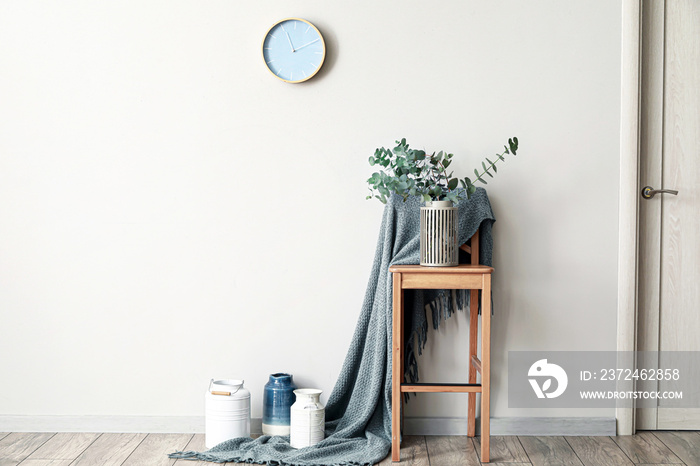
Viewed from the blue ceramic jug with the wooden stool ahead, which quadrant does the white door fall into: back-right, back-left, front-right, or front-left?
front-left

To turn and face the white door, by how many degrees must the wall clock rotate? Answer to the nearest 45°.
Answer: approximately 90° to its left

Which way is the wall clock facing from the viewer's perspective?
toward the camera
